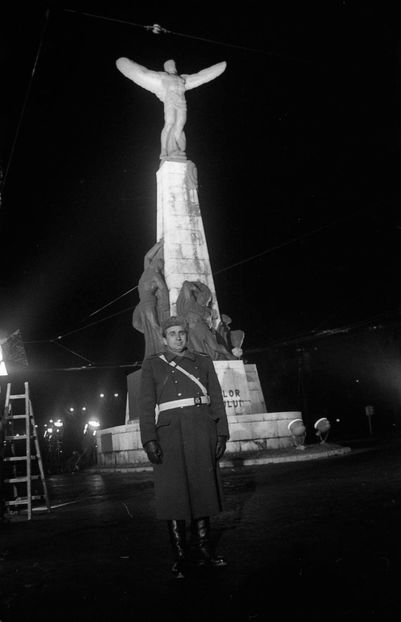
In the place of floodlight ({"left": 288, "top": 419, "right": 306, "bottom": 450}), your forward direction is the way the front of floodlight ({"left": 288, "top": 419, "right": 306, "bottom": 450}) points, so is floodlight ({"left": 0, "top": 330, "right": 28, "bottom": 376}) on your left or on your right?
on your left

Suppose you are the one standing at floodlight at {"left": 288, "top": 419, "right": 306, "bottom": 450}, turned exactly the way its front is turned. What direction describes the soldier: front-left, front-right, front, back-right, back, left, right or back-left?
back-left

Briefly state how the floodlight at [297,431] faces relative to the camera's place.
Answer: facing away from the viewer and to the left of the viewer

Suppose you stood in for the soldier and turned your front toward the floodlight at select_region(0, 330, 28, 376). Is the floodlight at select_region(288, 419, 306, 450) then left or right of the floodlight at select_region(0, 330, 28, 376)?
right
